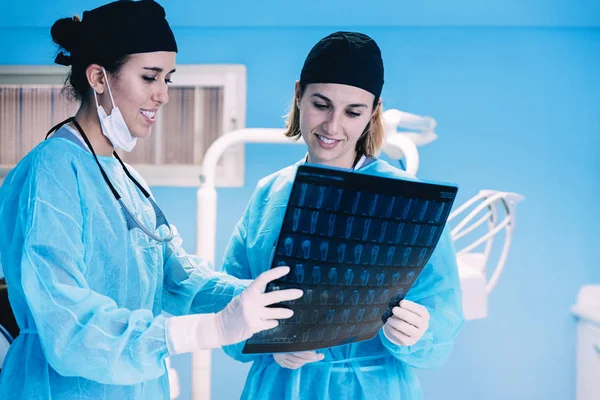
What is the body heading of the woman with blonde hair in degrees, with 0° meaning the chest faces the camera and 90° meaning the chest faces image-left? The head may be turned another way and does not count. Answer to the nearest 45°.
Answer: approximately 0°

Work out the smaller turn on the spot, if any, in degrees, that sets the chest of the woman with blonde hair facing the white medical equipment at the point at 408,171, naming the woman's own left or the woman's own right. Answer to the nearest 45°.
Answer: approximately 180°

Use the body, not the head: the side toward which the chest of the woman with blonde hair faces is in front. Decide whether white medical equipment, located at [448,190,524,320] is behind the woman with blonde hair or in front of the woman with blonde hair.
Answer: behind
